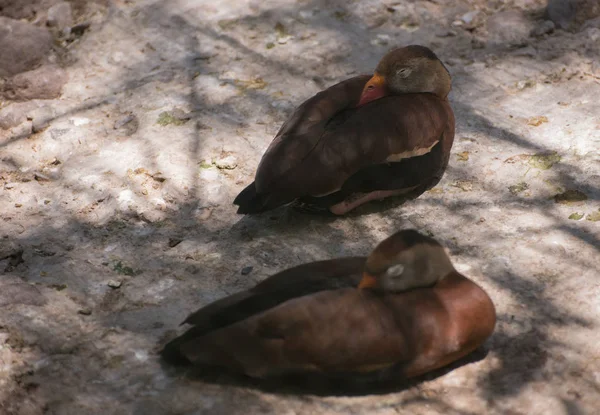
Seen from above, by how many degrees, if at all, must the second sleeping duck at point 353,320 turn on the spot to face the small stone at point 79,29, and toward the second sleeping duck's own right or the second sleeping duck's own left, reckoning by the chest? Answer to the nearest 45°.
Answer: approximately 135° to the second sleeping duck's own left

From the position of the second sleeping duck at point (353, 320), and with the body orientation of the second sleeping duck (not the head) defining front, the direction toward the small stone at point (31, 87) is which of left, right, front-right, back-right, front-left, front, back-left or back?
back-left

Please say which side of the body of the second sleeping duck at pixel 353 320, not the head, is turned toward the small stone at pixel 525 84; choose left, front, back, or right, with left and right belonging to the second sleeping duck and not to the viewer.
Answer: left

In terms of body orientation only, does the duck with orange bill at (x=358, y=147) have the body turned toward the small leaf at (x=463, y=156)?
yes

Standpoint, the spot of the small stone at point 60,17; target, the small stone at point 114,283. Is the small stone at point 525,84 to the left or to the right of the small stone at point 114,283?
left

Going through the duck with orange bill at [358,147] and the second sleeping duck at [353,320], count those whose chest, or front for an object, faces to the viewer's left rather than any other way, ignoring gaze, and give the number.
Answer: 0

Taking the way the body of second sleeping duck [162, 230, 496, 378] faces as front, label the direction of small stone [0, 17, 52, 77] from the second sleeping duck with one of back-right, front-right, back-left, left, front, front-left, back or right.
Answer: back-left

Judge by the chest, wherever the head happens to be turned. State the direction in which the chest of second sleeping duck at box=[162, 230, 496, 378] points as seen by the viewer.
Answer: to the viewer's right

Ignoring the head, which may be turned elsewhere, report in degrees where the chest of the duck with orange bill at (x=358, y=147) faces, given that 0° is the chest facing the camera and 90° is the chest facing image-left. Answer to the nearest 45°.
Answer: approximately 225°

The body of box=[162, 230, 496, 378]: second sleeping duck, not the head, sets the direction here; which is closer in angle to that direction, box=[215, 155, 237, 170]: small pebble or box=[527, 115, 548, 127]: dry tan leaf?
the dry tan leaf

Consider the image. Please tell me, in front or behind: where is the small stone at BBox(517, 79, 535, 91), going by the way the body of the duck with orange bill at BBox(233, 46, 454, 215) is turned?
in front

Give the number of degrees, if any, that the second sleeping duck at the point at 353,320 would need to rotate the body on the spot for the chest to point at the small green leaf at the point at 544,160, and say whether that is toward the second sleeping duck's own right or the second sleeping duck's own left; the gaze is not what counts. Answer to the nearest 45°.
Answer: approximately 45° to the second sleeping duck's own left

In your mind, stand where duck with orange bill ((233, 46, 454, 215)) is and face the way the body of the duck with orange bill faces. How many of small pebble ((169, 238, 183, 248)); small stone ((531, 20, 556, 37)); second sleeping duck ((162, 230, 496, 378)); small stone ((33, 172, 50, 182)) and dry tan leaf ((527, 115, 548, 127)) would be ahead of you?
2

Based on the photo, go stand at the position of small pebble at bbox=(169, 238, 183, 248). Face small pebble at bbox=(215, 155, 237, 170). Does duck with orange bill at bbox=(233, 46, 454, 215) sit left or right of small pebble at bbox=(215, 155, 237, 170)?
right

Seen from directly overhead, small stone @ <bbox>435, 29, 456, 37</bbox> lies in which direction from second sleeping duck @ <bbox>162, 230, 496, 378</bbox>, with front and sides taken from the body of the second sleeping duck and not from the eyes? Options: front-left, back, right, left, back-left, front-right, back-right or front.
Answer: left
